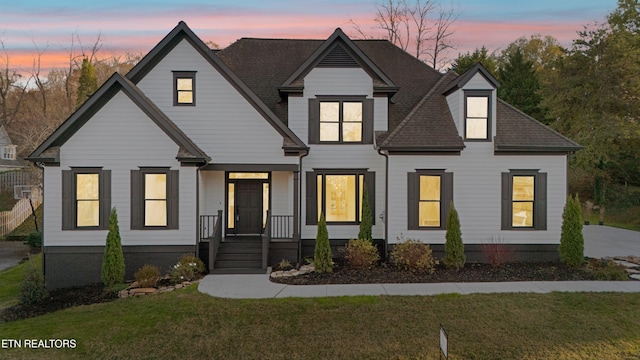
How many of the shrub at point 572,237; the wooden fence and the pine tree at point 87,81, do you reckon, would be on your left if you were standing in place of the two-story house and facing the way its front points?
1

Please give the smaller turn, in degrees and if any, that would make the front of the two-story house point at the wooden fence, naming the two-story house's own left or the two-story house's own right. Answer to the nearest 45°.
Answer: approximately 135° to the two-story house's own right

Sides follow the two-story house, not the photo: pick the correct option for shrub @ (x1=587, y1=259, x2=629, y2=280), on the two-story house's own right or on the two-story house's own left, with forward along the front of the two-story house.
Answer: on the two-story house's own left

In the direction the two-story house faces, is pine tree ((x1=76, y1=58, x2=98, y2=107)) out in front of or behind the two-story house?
behind

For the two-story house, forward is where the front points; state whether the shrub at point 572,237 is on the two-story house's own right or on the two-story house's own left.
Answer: on the two-story house's own left

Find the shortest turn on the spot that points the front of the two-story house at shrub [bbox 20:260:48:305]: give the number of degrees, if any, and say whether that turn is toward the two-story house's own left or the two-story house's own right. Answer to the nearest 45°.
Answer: approximately 45° to the two-story house's own right

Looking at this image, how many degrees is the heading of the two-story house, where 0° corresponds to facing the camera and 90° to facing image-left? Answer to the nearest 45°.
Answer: approximately 0°

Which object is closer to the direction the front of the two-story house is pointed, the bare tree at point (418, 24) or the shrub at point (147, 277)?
the shrub
